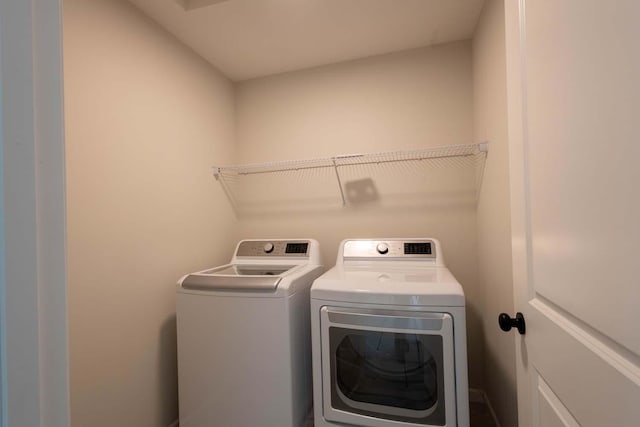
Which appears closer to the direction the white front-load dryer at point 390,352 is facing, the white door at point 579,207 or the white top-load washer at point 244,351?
the white door

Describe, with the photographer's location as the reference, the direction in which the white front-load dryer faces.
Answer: facing the viewer

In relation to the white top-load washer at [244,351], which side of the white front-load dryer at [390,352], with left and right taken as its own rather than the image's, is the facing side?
right

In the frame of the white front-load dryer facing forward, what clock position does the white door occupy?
The white door is roughly at 11 o'clock from the white front-load dryer.
